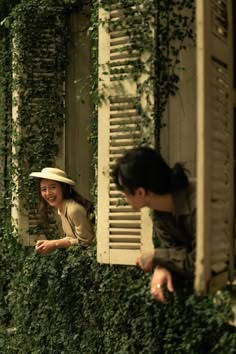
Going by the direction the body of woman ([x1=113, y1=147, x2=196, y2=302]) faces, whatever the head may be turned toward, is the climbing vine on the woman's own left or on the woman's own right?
on the woman's own right

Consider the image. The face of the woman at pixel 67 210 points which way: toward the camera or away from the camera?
toward the camera

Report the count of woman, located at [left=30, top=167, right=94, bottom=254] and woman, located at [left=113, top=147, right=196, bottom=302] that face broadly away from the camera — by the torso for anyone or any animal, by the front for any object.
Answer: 0

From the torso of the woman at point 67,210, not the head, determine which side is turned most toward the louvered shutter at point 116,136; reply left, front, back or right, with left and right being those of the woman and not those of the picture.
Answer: left

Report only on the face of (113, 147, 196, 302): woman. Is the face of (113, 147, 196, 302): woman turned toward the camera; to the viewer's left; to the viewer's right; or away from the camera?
to the viewer's left

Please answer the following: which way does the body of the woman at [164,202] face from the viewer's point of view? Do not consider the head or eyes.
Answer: to the viewer's left
